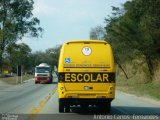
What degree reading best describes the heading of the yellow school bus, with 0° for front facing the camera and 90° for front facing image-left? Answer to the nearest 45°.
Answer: approximately 180°
